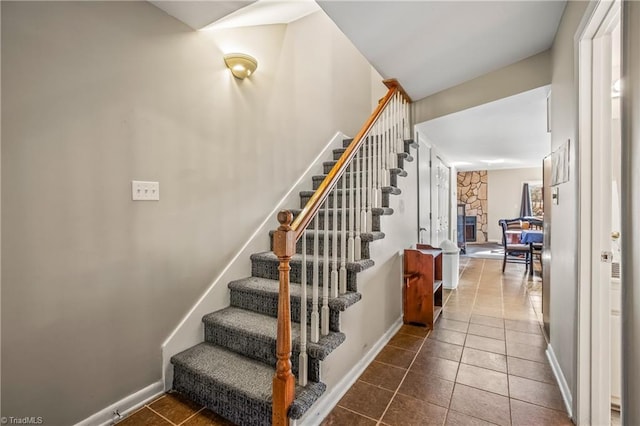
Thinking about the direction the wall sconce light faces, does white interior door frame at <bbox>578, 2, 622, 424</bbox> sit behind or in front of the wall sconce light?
in front

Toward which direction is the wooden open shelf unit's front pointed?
to the viewer's right

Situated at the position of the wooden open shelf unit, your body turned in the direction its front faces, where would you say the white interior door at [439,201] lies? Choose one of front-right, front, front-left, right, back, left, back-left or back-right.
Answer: left

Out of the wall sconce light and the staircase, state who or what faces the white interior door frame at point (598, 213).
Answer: the wall sconce light

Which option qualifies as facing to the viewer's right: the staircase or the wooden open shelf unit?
the wooden open shelf unit

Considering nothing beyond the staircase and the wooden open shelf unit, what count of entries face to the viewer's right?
1

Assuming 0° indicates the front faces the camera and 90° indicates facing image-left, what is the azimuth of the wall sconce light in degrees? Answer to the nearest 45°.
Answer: approximately 315°

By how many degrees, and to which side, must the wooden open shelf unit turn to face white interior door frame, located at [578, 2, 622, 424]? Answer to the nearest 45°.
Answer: approximately 45° to its right

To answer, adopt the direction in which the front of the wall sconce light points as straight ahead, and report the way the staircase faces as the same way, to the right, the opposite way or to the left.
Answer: to the right
